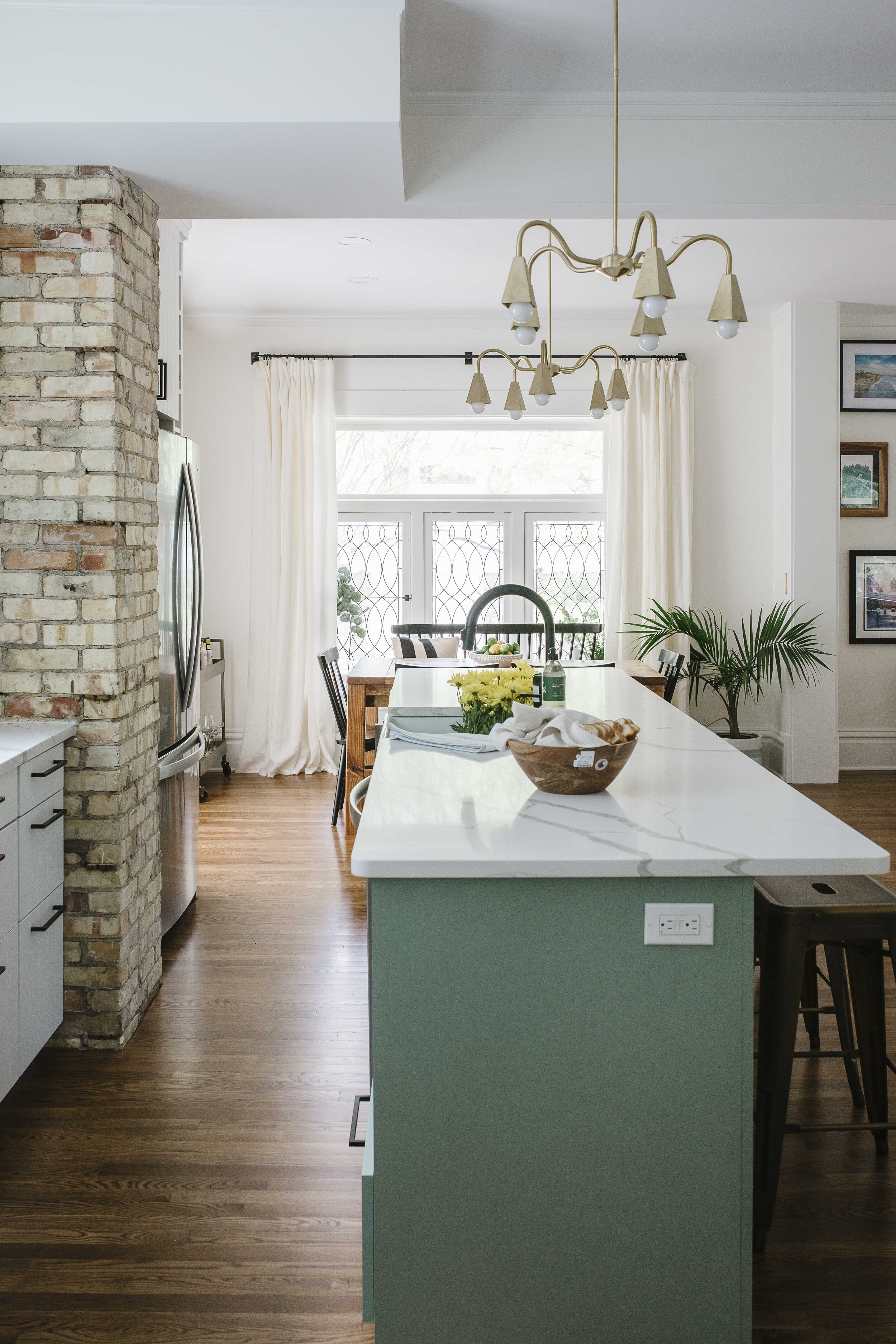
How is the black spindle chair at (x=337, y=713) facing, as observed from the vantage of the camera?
facing to the right of the viewer

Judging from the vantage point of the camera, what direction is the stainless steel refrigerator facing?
facing to the right of the viewer

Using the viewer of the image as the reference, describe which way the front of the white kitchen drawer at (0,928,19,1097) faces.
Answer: facing to the right of the viewer

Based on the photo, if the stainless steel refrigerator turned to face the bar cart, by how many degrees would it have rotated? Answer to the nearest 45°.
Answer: approximately 90° to its left
